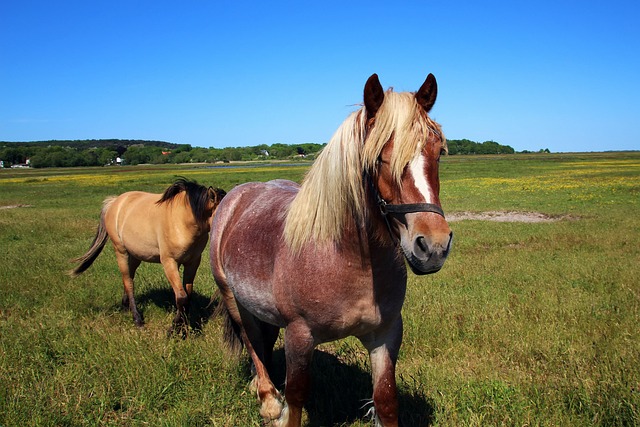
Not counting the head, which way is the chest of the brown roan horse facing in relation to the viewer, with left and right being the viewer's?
facing the viewer and to the right of the viewer

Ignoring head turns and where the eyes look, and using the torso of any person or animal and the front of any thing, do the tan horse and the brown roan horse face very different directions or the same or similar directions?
same or similar directions

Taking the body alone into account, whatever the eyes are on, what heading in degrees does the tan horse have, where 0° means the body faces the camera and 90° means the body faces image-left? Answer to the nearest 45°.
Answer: approximately 315°

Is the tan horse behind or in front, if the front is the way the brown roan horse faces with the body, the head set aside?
behind

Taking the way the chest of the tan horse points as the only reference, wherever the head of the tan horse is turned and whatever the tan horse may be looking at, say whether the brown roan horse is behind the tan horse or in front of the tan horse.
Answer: in front

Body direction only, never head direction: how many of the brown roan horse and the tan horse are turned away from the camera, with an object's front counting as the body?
0
